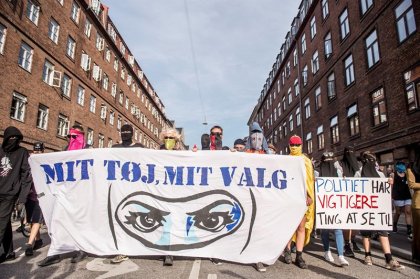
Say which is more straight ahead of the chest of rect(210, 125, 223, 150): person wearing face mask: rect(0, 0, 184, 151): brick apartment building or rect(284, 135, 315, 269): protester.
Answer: the protester

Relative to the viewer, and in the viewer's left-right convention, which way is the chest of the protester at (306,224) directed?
facing the viewer

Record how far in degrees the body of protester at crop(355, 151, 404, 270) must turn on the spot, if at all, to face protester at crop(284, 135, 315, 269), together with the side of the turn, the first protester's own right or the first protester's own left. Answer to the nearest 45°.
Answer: approximately 45° to the first protester's own right

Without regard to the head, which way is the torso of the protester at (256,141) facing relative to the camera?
toward the camera

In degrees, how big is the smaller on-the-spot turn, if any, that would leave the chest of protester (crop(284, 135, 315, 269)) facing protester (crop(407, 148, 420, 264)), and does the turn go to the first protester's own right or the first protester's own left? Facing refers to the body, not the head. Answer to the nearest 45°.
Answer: approximately 90° to the first protester's own left

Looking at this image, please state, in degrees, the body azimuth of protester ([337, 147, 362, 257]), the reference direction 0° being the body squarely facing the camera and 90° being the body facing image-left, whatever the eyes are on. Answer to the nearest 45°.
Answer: approximately 0°

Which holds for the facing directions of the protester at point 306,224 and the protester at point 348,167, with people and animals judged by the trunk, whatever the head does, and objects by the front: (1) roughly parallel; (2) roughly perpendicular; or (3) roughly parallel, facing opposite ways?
roughly parallel

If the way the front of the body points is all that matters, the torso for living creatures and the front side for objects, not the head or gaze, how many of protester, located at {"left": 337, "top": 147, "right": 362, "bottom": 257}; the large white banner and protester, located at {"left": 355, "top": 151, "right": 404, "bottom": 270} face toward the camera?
3

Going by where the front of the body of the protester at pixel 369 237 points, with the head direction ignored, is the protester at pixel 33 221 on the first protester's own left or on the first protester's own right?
on the first protester's own right
